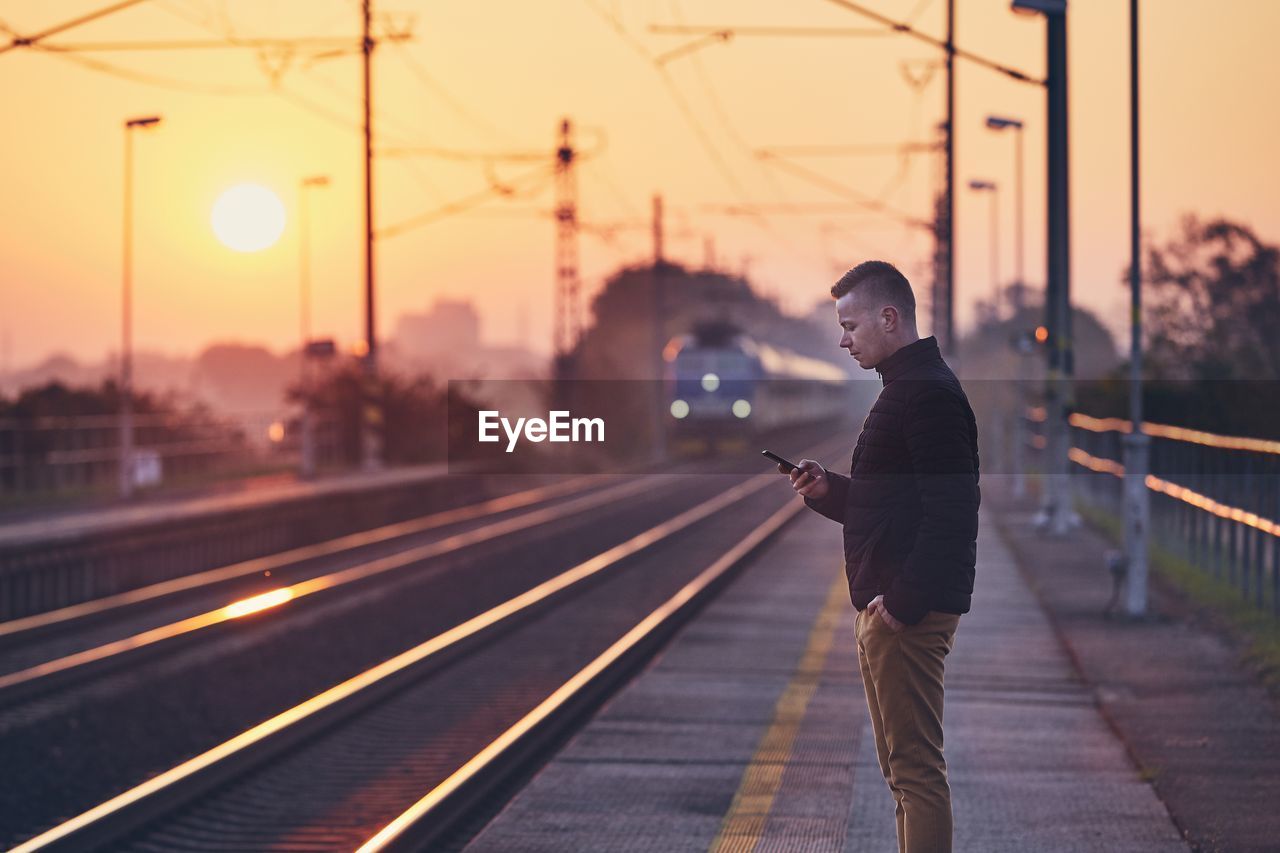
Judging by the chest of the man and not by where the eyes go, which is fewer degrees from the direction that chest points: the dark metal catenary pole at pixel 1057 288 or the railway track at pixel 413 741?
the railway track

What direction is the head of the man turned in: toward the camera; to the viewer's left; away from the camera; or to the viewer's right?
to the viewer's left

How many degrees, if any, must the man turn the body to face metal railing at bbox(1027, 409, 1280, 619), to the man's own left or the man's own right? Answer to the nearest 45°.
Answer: approximately 90° to the man's own right

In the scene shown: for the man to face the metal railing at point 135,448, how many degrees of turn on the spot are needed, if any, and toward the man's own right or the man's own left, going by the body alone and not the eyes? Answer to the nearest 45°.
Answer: approximately 45° to the man's own right

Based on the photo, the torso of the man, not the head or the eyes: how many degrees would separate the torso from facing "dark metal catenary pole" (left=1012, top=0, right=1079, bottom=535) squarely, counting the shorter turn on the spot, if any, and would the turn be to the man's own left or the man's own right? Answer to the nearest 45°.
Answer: approximately 90° to the man's own right

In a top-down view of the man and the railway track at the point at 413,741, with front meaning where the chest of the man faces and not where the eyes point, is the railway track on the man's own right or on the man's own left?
on the man's own right

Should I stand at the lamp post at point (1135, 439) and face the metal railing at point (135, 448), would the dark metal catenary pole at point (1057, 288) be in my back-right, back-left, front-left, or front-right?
front-right

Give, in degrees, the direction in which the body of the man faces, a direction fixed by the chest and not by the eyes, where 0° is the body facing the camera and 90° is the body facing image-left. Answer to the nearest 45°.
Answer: approximately 90°

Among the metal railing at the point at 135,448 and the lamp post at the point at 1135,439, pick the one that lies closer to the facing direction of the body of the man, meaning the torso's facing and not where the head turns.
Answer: the metal railing

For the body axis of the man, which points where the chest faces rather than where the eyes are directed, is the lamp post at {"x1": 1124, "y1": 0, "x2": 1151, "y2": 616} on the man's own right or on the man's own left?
on the man's own right

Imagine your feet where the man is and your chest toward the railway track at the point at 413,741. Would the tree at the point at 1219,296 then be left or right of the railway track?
right

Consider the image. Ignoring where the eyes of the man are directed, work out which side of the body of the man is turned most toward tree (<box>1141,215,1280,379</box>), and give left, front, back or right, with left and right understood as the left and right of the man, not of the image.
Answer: right
